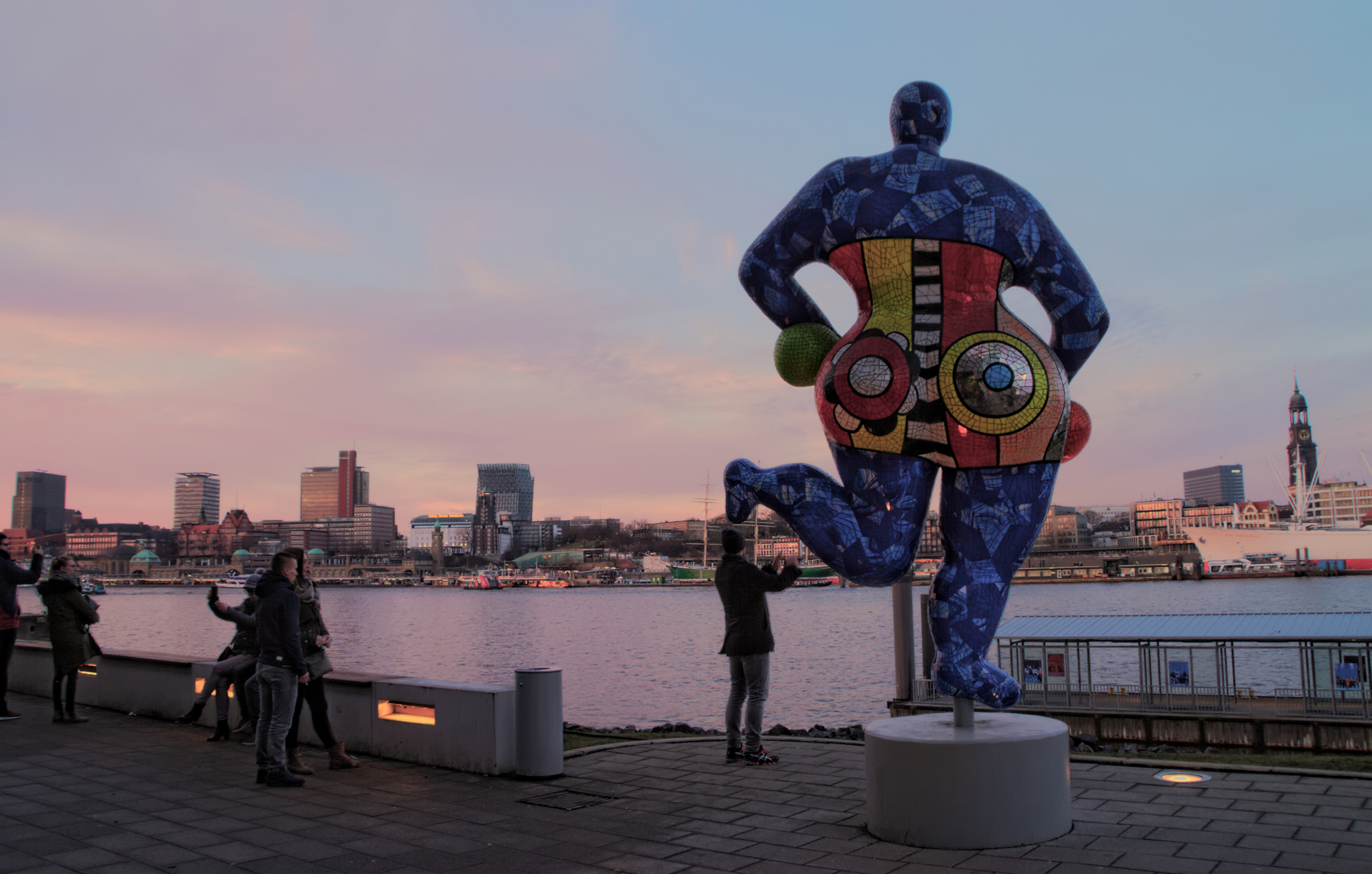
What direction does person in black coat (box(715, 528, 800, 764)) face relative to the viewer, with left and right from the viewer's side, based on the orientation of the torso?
facing away from the viewer and to the right of the viewer

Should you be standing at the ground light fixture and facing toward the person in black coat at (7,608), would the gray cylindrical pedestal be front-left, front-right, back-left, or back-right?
front-left

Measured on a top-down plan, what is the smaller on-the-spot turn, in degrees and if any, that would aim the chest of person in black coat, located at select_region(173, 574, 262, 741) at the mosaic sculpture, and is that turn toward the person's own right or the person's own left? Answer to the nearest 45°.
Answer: approximately 135° to the person's own left

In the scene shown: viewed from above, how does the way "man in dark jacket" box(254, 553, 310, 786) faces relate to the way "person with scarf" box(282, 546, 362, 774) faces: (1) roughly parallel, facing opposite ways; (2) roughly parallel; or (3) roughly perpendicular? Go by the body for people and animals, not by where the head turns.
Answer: roughly parallel

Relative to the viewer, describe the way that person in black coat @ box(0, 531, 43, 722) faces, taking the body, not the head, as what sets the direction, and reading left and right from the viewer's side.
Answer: facing to the right of the viewer

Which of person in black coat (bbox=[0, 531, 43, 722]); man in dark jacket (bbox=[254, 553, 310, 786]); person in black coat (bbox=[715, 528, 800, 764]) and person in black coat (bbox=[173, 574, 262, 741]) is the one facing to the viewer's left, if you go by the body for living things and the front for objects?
person in black coat (bbox=[173, 574, 262, 741])

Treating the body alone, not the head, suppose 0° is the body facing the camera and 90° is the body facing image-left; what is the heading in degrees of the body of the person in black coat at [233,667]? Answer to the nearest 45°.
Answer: approximately 90°

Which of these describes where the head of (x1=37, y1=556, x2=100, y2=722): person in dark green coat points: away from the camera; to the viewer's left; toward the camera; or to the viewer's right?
to the viewer's right

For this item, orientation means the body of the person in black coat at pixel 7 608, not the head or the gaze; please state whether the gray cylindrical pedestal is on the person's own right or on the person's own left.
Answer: on the person's own right

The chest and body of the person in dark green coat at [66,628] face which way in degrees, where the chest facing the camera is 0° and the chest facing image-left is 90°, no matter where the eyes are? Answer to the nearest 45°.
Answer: approximately 270°

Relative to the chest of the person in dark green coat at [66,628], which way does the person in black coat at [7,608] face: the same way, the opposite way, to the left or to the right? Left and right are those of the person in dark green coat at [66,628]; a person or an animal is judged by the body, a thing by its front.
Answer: the same way
